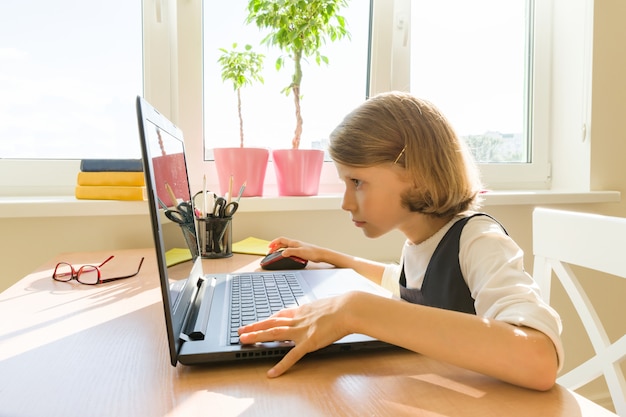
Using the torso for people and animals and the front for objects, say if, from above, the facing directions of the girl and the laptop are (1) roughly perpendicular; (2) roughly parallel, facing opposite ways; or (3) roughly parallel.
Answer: roughly parallel, facing opposite ways

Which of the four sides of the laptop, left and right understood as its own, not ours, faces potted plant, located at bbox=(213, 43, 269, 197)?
left

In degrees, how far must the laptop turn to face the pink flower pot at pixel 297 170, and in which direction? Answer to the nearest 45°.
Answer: approximately 90° to its left

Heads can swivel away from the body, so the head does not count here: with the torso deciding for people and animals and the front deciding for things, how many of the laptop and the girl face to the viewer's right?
1

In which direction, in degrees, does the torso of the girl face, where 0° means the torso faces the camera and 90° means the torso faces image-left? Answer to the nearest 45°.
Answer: approximately 90°

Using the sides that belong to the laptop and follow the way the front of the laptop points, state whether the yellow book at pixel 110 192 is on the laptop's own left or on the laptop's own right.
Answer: on the laptop's own left

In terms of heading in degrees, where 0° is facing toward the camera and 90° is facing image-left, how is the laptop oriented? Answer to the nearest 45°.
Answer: approximately 270°

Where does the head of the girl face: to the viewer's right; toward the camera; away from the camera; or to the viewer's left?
to the viewer's left

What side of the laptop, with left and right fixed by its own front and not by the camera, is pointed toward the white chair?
front

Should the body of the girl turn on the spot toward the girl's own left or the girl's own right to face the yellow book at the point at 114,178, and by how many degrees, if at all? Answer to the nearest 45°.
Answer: approximately 45° to the girl's own right

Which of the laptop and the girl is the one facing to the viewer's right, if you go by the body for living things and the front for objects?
the laptop
